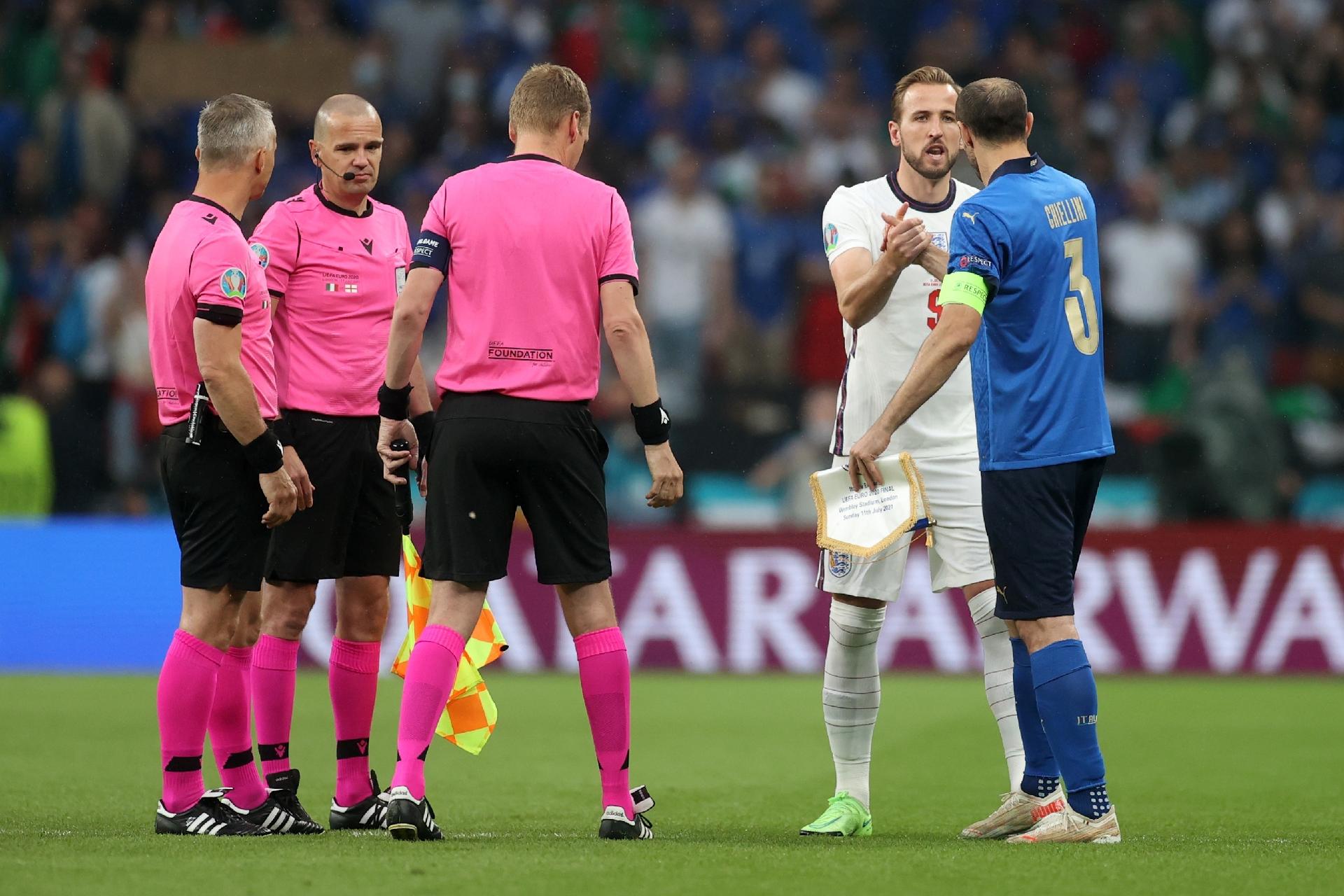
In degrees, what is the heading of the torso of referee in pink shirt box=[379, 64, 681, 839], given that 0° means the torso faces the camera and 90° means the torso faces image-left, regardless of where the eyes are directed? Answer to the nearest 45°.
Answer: approximately 180°

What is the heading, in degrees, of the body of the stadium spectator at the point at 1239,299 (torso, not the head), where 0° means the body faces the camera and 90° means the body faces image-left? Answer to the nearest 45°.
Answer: approximately 0°

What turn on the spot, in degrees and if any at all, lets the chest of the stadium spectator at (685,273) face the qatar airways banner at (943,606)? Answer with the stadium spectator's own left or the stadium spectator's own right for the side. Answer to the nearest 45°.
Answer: approximately 45° to the stadium spectator's own left

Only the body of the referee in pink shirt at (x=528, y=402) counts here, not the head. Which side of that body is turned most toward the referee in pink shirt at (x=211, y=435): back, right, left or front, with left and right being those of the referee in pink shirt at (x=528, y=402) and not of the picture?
left

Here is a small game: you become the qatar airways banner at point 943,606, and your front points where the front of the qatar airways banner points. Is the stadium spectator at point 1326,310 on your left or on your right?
on your left

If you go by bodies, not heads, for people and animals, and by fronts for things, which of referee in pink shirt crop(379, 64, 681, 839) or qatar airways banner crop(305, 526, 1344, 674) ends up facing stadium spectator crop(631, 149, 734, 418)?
the referee in pink shirt

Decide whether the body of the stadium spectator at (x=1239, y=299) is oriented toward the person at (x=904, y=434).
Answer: yes

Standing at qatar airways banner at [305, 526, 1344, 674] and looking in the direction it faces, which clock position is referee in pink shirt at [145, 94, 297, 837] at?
The referee in pink shirt is roughly at 1 o'clock from the qatar airways banner.

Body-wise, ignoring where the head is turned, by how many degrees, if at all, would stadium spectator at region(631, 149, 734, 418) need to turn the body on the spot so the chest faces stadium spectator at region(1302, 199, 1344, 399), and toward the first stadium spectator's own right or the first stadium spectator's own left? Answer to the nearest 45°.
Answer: approximately 90° to the first stadium spectator's own left
